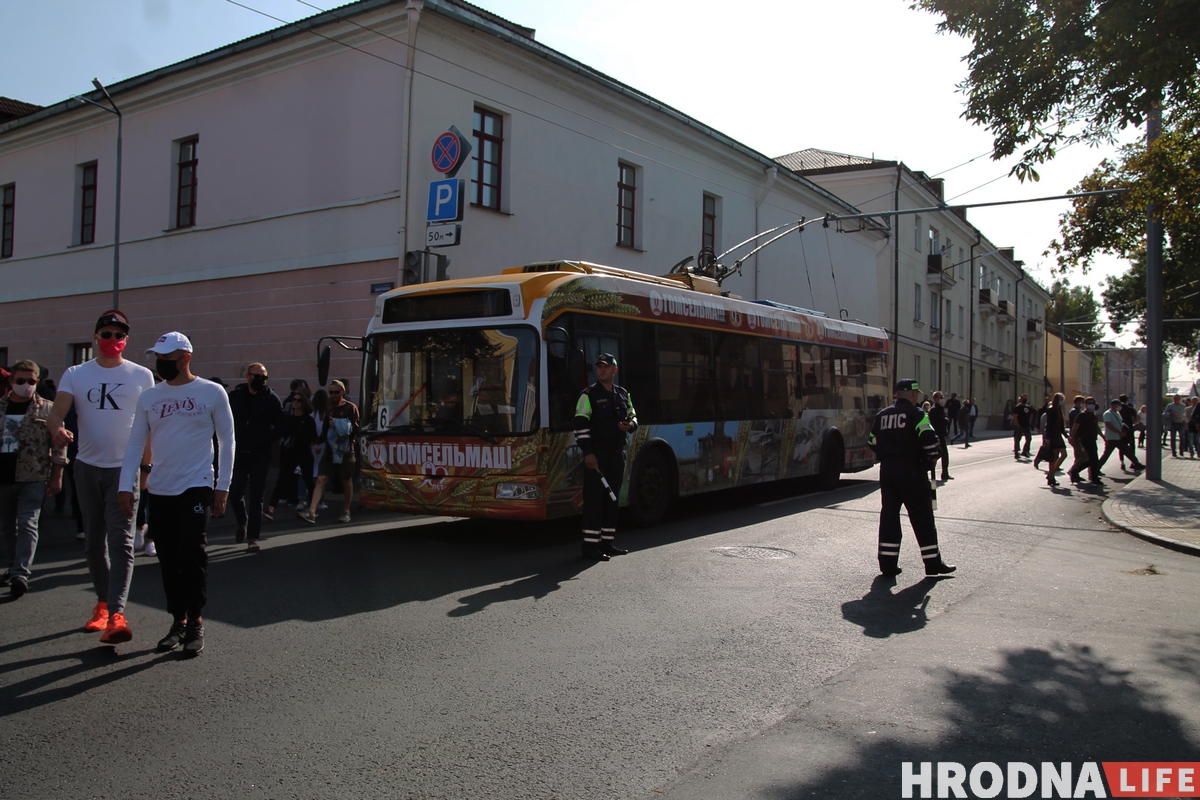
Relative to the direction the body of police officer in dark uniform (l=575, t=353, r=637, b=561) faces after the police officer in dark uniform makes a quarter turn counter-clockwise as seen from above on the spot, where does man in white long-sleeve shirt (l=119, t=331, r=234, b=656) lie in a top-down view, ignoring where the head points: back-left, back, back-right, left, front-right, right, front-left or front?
back

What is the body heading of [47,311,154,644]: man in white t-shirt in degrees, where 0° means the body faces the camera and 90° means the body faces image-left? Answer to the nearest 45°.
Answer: approximately 0°

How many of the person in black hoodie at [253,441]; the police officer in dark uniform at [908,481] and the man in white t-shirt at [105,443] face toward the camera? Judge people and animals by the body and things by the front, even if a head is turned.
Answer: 2

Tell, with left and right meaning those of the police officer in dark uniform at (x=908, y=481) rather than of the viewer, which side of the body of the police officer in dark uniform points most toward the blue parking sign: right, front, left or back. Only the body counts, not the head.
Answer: left

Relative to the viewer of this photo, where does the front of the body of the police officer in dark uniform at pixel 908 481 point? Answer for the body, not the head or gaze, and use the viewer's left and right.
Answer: facing away from the viewer and to the right of the viewer
